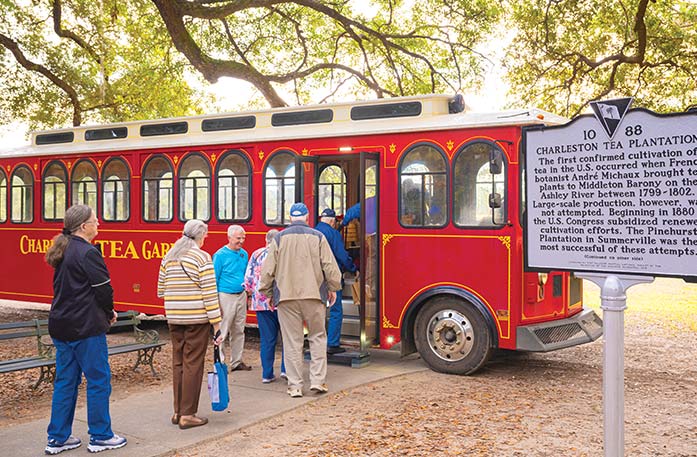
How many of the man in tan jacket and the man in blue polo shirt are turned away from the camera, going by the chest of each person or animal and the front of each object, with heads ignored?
1

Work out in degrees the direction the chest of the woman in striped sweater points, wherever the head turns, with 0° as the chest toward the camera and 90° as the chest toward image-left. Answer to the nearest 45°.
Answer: approximately 225°

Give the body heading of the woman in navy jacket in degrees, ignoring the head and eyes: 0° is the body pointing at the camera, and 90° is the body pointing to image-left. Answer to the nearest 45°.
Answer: approximately 225°

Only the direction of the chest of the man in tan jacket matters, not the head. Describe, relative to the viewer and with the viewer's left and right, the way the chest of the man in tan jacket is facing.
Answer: facing away from the viewer

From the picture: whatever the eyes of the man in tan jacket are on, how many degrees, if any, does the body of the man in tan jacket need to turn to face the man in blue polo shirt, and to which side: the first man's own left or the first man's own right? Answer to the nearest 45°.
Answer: approximately 45° to the first man's own left

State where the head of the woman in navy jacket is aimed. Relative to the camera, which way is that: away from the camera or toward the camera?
away from the camera

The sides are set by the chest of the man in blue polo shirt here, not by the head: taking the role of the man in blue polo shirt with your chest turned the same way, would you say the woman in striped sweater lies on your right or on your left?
on your right

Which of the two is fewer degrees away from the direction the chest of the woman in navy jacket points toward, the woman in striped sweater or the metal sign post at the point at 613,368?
the woman in striped sweater

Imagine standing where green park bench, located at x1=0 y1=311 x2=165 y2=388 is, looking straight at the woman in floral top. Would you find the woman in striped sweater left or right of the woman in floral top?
right

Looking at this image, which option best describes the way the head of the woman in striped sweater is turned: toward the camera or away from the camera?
away from the camera

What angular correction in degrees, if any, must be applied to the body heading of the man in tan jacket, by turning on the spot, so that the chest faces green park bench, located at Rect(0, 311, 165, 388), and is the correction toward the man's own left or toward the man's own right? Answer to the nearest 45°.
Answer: approximately 90° to the man's own left

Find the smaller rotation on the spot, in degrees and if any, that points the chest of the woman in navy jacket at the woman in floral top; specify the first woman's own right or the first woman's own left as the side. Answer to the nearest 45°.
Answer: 0° — they already face them

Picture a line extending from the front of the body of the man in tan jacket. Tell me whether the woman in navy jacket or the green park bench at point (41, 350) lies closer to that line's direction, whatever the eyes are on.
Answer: the green park bench

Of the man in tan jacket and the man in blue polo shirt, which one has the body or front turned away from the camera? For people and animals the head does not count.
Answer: the man in tan jacket
